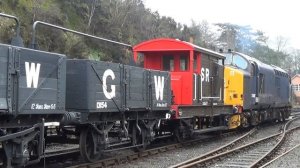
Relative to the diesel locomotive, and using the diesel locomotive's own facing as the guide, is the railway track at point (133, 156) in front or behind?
in front

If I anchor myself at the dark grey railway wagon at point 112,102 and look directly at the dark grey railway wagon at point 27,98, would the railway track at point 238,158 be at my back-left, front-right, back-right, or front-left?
back-left

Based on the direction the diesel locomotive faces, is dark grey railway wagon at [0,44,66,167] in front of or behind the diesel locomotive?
in front

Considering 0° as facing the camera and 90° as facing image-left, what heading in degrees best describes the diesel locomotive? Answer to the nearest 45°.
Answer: approximately 45°
